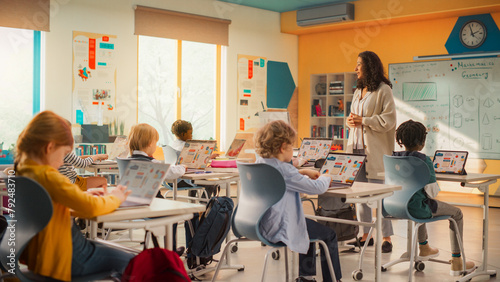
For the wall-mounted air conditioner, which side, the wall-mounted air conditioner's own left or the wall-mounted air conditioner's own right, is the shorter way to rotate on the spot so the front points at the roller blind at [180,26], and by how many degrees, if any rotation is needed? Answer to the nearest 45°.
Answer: approximately 45° to the wall-mounted air conditioner's own right

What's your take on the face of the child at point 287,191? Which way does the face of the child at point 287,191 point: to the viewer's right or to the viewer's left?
to the viewer's right

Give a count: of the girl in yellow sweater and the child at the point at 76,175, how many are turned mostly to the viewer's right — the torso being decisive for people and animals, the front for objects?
2

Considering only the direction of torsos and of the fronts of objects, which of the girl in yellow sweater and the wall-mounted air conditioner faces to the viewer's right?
the girl in yellow sweater

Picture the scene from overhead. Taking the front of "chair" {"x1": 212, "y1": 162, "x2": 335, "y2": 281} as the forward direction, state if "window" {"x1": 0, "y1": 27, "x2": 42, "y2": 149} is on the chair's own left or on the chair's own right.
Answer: on the chair's own left

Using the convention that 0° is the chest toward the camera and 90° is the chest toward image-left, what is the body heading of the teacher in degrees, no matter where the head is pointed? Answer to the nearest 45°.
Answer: approximately 45°

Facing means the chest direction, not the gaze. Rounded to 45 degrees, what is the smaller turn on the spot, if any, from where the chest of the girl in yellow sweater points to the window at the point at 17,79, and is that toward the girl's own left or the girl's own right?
approximately 90° to the girl's own left

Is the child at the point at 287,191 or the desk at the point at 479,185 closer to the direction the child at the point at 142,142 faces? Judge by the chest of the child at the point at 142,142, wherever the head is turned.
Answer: the desk

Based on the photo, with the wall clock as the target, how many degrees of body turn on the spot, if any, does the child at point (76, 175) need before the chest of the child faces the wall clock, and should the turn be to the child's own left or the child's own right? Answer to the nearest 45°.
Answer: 0° — they already face it
